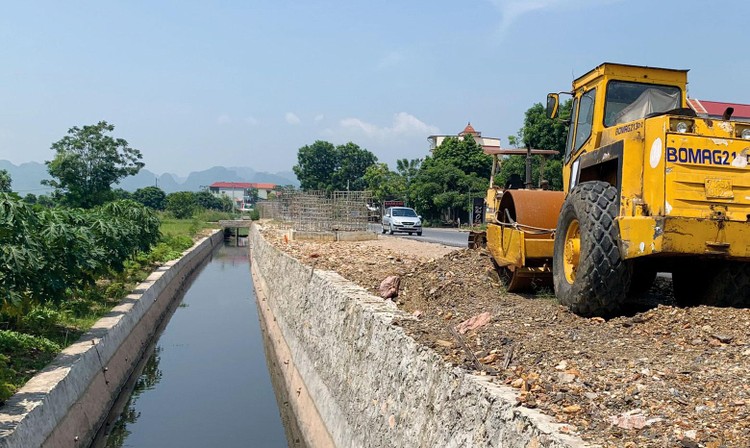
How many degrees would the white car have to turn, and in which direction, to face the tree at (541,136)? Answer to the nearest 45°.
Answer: approximately 90° to its left

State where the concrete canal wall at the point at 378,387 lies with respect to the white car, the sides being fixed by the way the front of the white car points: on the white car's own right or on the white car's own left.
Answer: on the white car's own right

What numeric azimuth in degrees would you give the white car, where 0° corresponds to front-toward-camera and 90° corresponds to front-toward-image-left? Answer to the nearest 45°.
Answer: approximately 315°

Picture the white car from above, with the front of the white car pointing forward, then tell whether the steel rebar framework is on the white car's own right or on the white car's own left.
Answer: on the white car's own right
